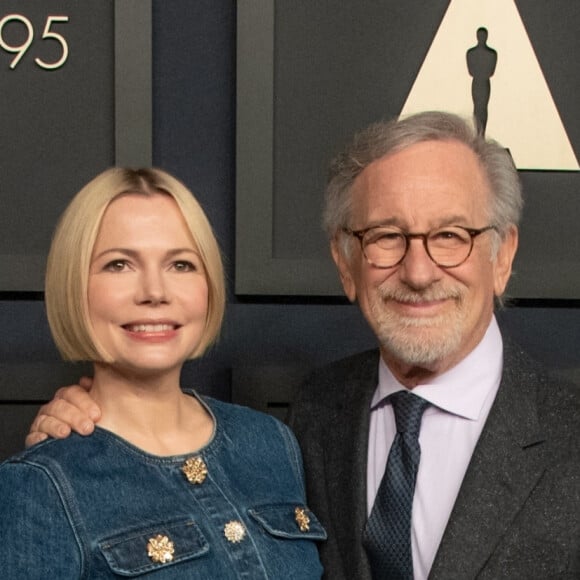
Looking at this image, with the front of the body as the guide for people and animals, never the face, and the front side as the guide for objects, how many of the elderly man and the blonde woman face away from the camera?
0

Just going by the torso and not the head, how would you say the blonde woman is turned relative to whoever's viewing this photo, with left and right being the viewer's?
facing the viewer and to the right of the viewer

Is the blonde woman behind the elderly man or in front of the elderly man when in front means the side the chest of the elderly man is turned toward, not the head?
in front

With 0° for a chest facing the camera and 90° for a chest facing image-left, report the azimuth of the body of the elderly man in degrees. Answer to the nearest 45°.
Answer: approximately 45°

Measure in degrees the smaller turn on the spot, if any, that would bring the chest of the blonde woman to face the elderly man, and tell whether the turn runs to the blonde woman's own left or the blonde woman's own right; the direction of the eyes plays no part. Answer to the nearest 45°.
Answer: approximately 45° to the blonde woman's own left
